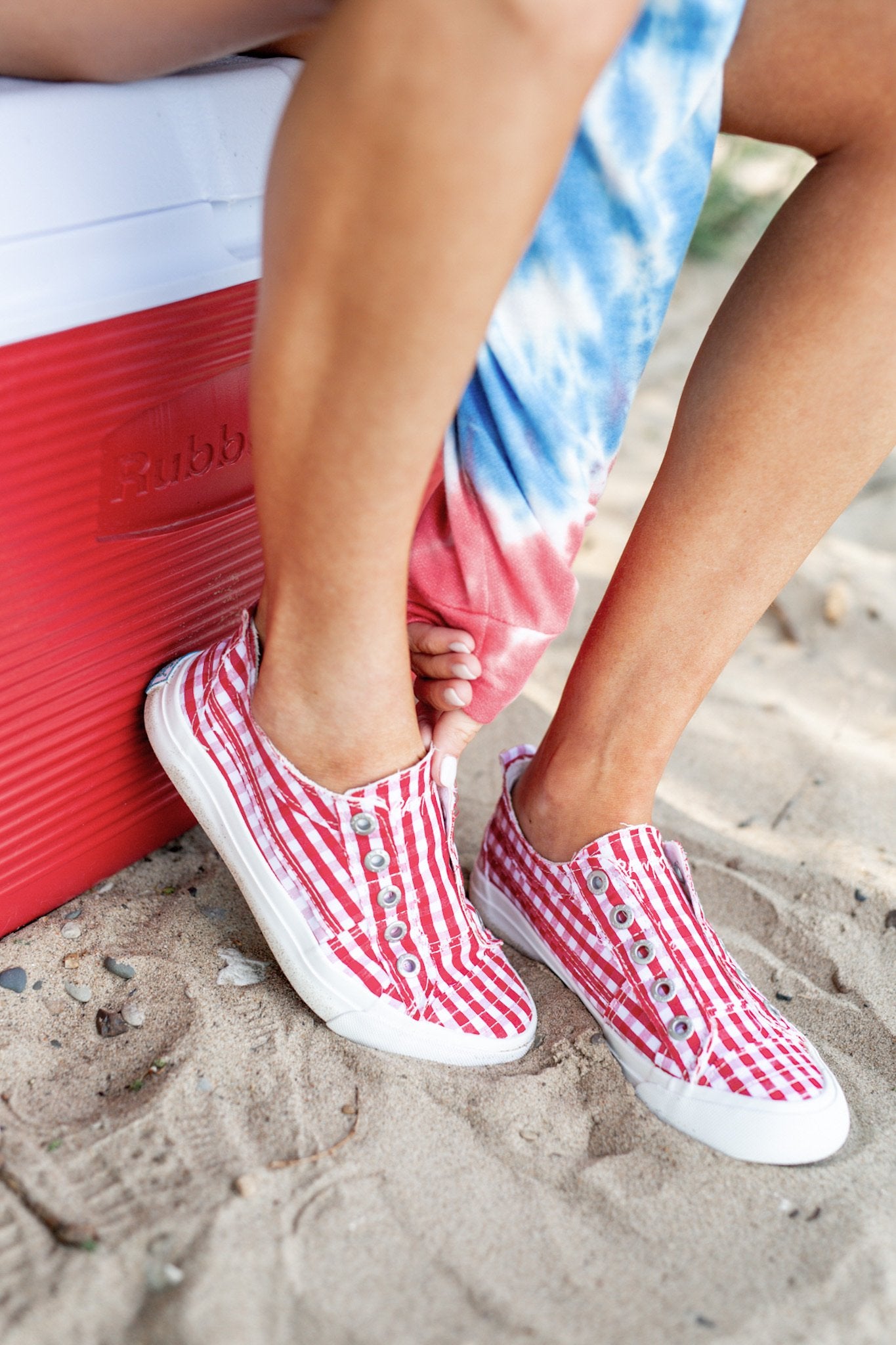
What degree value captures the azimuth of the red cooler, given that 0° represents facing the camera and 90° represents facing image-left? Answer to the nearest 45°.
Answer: approximately 315°
